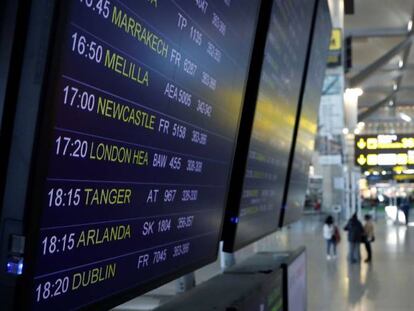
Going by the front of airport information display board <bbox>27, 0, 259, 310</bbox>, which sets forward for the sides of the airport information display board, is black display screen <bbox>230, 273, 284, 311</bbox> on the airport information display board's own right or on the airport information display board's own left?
on the airport information display board's own left

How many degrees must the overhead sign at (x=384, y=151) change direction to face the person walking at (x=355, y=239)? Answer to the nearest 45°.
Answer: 0° — it already faces them

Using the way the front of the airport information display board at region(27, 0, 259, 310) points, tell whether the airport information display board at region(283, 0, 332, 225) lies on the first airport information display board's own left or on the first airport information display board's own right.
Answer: on the first airport information display board's own left

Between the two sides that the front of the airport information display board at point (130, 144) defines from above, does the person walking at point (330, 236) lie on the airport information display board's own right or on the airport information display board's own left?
on the airport information display board's own left

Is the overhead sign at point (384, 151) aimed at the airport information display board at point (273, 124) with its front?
yes
